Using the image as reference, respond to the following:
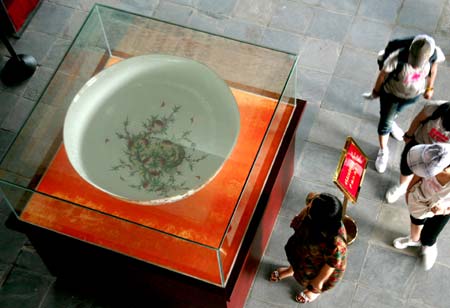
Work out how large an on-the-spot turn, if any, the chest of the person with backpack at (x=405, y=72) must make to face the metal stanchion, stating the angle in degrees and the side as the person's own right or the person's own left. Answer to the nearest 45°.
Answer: approximately 90° to the person's own right

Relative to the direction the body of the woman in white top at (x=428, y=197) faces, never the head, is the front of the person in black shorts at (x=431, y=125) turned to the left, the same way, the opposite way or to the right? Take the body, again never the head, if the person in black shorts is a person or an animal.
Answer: the same way

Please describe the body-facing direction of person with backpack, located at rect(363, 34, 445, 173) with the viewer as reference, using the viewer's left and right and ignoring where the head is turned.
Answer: facing the viewer

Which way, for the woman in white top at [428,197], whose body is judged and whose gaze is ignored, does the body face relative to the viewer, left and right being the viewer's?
facing the viewer and to the left of the viewer

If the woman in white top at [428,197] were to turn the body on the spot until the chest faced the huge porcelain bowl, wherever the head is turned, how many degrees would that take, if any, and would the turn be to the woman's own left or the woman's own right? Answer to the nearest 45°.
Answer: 0° — they already face it

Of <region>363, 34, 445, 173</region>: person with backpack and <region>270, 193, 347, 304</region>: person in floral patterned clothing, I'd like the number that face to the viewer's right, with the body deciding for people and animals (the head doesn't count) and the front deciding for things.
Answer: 0
